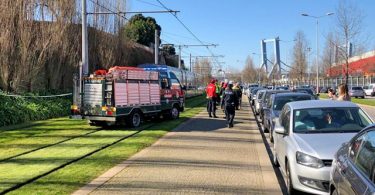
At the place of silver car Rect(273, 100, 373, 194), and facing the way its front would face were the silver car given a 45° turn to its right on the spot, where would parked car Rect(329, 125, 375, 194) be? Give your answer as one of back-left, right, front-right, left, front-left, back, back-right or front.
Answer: front

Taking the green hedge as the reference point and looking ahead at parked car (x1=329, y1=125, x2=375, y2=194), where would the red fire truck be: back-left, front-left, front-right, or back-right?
front-left

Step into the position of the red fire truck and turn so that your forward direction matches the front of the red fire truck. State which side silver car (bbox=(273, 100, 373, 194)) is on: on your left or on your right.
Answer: on your right

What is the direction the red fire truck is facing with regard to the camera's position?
facing away from the viewer and to the right of the viewer

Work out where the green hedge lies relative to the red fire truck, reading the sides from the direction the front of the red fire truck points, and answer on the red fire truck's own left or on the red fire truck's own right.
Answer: on the red fire truck's own left

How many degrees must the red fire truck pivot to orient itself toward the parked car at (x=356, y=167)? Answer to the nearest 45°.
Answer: approximately 135° to its right

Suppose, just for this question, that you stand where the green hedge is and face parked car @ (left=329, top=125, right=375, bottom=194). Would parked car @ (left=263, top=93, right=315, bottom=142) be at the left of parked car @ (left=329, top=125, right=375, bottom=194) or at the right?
left

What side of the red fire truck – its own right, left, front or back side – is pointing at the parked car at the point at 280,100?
right

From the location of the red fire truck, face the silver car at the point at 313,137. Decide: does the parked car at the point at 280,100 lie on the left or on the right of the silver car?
left

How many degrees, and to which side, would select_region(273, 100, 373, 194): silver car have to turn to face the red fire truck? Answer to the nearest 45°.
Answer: approximately 180°
